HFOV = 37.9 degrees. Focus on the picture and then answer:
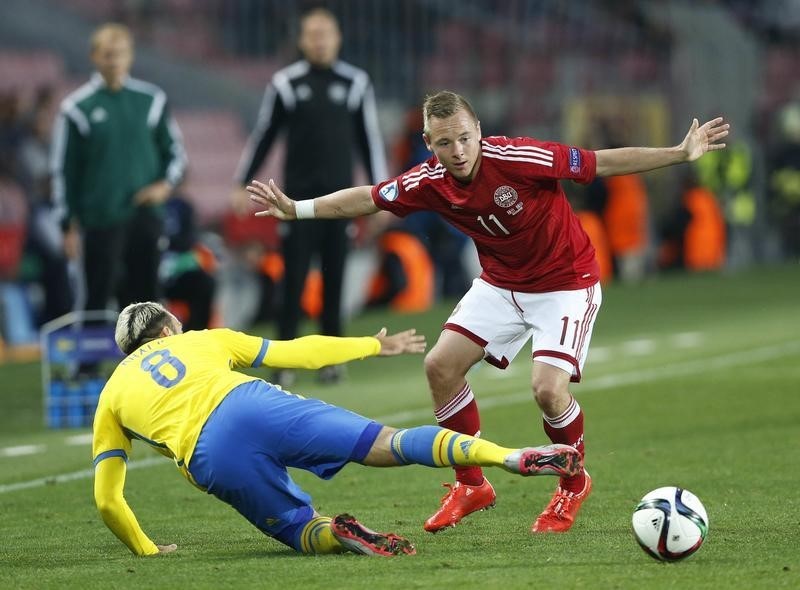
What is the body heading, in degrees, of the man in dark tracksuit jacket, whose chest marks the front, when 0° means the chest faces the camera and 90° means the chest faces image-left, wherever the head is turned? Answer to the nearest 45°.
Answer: approximately 0°

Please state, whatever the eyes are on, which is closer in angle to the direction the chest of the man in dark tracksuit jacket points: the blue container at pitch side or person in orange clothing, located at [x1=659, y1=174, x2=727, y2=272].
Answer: the blue container at pitch side

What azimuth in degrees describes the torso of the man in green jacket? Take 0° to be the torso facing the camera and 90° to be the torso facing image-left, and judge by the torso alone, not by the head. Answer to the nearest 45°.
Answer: approximately 0°

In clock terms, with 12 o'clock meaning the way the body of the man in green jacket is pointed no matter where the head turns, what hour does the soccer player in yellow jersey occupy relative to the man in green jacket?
The soccer player in yellow jersey is roughly at 12 o'clock from the man in green jacket.
